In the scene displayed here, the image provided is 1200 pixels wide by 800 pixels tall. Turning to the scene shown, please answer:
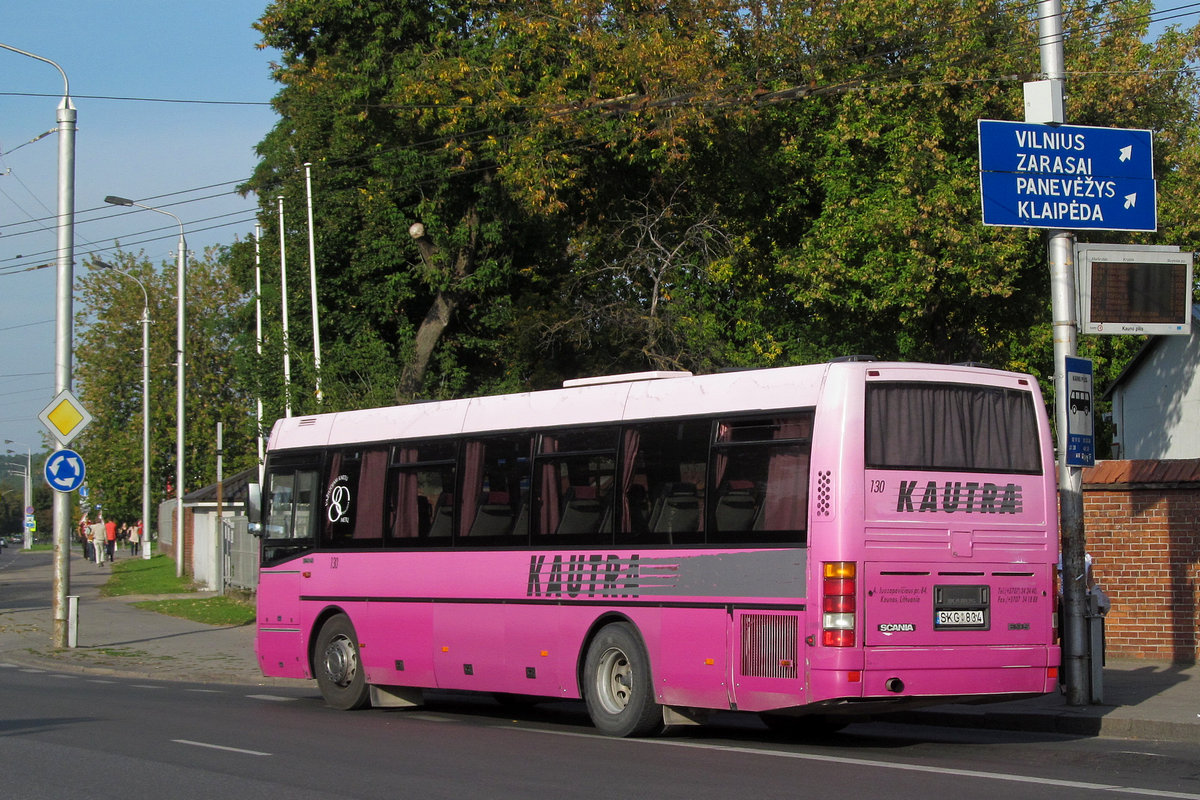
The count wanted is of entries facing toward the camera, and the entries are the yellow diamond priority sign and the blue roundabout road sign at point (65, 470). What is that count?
2

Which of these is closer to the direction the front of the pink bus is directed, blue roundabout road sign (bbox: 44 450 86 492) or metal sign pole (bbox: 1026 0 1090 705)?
the blue roundabout road sign

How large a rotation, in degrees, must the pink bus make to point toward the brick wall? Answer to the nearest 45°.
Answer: approximately 90° to its right

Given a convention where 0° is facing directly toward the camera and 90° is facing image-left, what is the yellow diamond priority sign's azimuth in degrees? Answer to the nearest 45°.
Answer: approximately 0°

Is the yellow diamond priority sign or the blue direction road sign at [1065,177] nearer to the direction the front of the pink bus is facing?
the yellow diamond priority sign

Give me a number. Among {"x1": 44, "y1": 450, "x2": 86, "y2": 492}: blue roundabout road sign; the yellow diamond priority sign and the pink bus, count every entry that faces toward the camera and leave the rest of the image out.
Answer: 2

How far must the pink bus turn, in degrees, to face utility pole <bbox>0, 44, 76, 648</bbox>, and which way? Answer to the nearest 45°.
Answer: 0° — it already faces it

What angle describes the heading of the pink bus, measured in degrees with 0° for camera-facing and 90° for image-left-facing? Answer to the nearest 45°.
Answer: approximately 135°

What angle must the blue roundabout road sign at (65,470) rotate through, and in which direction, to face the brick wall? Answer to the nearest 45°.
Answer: approximately 45° to its left
